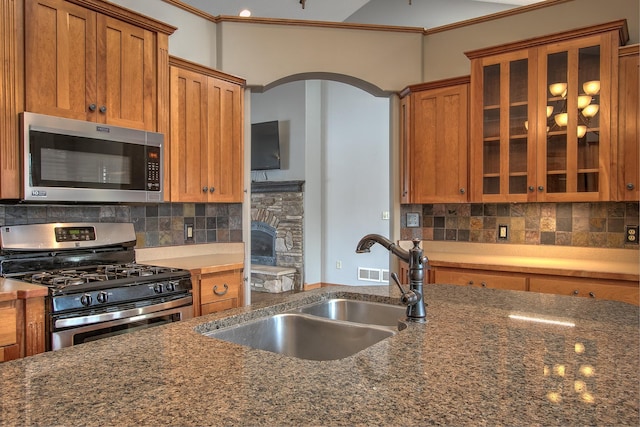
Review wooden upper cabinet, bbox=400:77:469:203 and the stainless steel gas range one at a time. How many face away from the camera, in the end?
0

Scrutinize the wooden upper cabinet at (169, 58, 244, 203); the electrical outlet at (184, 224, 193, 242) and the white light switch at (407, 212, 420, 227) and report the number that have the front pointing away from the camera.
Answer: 0

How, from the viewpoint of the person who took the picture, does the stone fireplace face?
facing the viewer and to the left of the viewer

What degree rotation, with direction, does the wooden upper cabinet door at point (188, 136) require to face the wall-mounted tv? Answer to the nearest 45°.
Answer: approximately 135° to its left

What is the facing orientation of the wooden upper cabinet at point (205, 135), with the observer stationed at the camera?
facing the viewer and to the right of the viewer

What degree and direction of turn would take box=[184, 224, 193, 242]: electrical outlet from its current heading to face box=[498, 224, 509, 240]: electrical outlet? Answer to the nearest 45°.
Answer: approximately 45° to its left

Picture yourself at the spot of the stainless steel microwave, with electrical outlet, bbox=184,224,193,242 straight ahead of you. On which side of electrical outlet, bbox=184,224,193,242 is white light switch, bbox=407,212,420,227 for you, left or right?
right

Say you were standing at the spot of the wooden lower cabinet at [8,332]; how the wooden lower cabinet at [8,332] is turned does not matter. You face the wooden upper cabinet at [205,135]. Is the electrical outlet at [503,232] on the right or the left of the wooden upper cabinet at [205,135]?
right

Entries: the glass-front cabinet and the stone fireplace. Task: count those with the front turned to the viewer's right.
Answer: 0

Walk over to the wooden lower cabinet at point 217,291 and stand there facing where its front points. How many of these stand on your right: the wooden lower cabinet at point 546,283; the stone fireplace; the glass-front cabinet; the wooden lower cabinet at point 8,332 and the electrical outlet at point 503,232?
1
